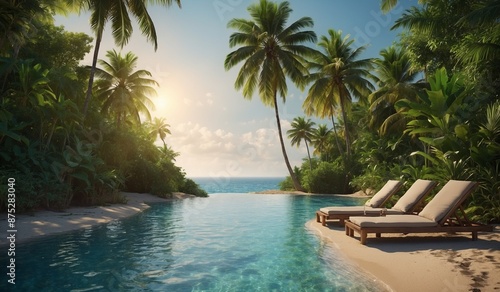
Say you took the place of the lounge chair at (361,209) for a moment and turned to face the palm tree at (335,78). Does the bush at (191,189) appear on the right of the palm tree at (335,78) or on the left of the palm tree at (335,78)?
left

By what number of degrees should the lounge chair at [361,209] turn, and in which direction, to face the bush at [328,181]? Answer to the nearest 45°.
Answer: approximately 90° to its right

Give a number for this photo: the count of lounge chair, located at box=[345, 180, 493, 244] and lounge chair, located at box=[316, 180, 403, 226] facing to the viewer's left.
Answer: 2

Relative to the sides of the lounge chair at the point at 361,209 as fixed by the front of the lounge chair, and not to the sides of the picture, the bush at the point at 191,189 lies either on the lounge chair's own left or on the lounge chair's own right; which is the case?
on the lounge chair's own right

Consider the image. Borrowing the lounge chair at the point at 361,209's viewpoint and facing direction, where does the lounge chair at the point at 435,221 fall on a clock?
the lounge chair at the point at 435,221 is roughly at 8 o'clock from the lounge chair at the point at 361,209.

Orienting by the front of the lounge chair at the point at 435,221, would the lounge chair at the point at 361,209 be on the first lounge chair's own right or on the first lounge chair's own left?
on the first lounge chair's own right

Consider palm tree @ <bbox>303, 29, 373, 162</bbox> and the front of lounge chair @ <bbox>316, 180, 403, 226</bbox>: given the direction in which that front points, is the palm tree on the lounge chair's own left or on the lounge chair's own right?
on the lounge chair's own right

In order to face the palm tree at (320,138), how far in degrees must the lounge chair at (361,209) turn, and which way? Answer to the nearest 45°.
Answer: approximately 90° to its right

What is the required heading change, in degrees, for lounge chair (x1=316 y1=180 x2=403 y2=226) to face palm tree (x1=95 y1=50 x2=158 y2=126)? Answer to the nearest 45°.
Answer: approximately 45° to its right

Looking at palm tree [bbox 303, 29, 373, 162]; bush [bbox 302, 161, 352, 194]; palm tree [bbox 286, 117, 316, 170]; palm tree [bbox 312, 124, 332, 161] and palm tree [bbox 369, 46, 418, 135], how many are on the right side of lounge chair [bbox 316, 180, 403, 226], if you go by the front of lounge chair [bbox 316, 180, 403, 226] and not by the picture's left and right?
5

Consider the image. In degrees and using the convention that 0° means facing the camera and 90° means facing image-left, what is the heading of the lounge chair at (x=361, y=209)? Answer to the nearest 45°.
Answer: approximately 90°

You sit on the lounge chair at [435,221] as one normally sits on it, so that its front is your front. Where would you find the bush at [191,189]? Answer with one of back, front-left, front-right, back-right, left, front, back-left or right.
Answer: front-right

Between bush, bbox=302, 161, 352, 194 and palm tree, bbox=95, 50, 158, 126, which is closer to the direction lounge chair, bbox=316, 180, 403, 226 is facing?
the palm tree

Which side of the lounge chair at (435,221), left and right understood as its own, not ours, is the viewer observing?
left
